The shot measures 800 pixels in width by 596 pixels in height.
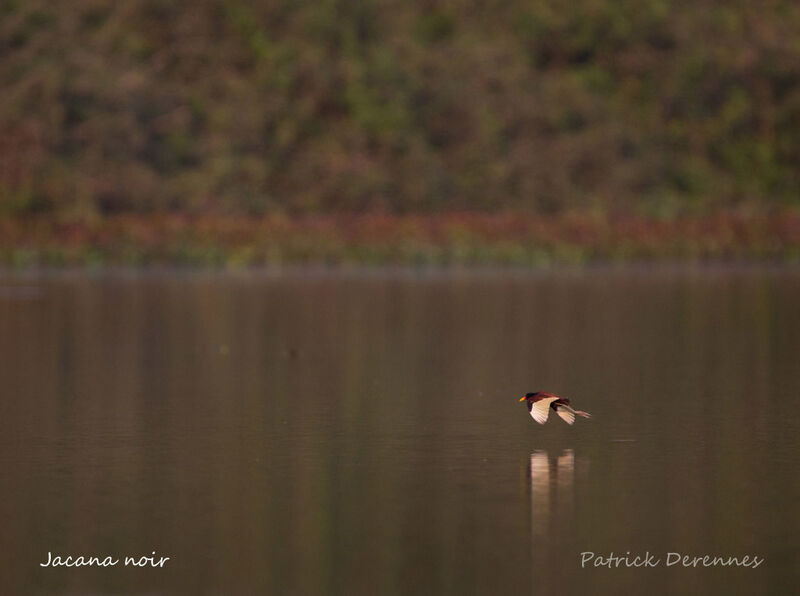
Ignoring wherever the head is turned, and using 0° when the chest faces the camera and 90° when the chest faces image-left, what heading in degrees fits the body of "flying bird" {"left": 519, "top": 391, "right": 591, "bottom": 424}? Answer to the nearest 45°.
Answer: approximately 90°
